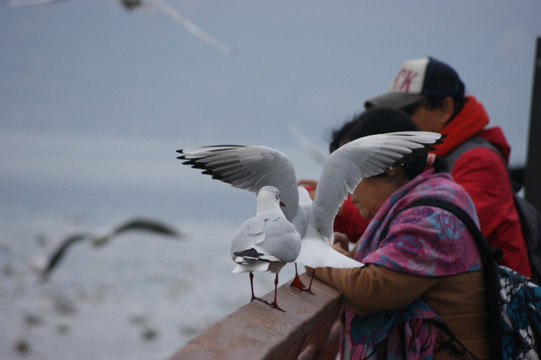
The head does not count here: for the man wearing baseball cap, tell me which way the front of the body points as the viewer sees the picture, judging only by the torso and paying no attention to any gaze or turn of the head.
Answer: to the viewer's left

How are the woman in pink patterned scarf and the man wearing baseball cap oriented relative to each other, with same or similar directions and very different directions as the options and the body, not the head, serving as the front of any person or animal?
same or similar directions

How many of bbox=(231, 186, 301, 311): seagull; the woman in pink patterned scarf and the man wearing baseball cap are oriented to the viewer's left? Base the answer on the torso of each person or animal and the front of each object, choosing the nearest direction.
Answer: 2

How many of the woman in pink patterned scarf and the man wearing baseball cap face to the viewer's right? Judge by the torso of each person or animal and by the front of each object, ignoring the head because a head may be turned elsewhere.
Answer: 0

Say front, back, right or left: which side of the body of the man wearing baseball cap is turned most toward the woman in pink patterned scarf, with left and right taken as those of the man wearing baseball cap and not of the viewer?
left

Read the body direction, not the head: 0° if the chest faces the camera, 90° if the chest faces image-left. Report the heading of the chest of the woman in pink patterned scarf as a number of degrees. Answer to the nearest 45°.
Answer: approximately 90°

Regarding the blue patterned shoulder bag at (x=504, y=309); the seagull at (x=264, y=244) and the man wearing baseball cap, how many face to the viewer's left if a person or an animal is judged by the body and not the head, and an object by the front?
1

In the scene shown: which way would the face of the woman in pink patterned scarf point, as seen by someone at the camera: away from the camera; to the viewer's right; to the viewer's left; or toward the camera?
to the viewer's left

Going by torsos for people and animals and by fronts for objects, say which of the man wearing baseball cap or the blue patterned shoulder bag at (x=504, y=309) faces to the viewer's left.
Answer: the man wearing baseball cap

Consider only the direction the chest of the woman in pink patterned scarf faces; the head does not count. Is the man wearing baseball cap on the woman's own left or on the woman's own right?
on the woman's own right

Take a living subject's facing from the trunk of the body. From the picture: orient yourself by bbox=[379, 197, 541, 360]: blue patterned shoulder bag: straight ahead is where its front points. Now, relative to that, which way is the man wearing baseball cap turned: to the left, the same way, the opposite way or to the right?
the opposite way

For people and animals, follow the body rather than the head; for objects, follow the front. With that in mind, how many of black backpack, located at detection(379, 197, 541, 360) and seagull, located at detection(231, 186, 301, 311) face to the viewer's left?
0
